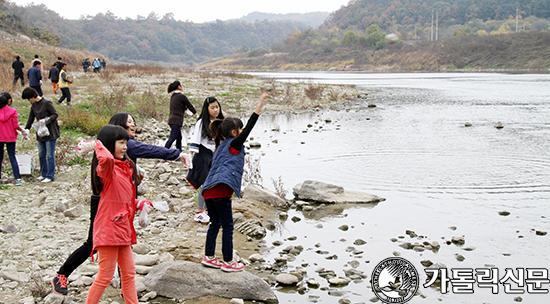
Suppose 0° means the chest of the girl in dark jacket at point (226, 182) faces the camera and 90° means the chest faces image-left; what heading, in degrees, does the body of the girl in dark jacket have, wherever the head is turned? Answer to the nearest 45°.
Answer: approximately 270°

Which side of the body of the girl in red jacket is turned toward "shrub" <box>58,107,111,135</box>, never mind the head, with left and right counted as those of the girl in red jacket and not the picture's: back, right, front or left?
left

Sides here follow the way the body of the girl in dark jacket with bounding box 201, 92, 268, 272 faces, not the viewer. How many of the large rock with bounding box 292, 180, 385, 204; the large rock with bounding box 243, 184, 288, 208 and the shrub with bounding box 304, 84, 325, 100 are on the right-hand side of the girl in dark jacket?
0

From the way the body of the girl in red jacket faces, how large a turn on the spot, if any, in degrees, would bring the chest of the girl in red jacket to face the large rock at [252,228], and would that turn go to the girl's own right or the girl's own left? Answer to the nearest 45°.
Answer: approximately 45° to the girl's own left

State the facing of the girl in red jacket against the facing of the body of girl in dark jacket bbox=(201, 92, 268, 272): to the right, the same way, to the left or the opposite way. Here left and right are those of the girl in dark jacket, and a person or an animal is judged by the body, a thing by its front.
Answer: the same way

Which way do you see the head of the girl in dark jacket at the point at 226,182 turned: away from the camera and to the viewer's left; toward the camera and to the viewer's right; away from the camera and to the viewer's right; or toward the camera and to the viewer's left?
away from the camera and to the viewer's right

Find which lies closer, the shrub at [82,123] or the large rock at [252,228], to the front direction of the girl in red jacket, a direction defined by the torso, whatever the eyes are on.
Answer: the large rock

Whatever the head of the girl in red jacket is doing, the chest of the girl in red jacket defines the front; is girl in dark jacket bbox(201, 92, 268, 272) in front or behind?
in front

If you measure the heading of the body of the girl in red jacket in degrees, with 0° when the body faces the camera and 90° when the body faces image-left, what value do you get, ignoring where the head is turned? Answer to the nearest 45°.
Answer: approximately 270°
